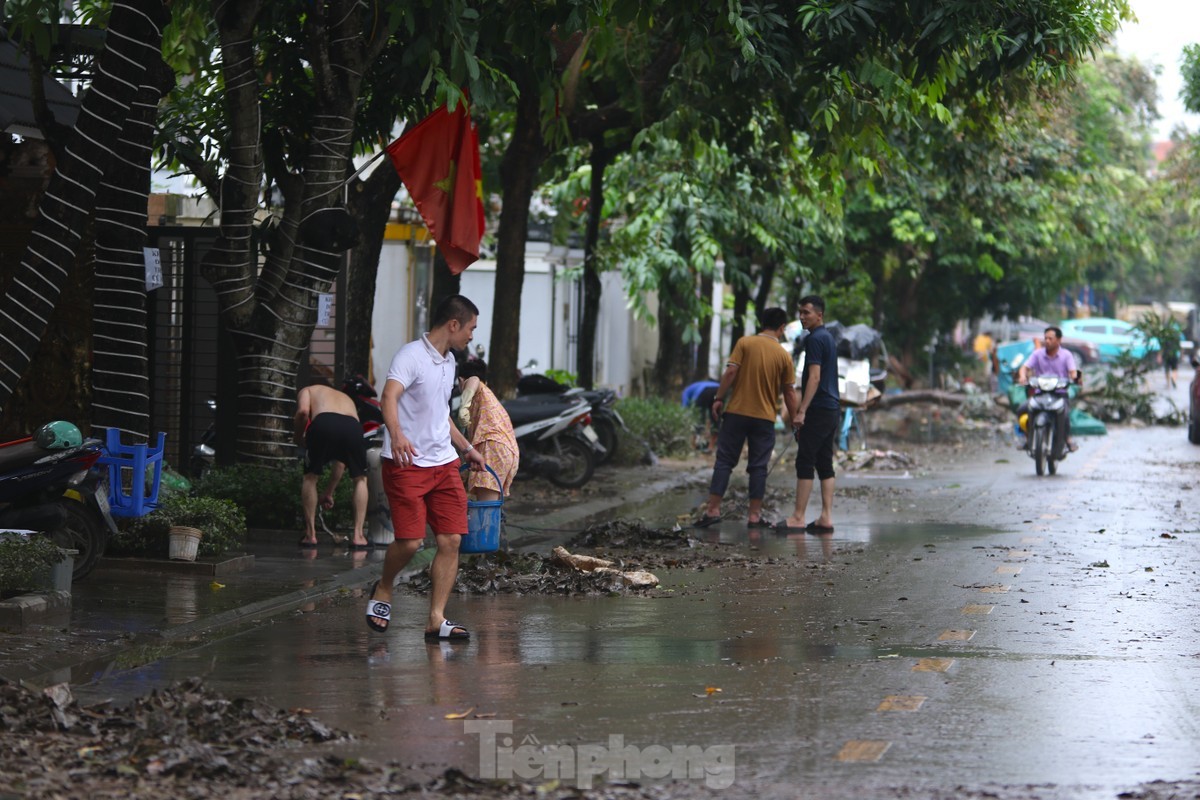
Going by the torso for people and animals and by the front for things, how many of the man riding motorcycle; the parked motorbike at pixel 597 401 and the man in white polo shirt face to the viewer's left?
1

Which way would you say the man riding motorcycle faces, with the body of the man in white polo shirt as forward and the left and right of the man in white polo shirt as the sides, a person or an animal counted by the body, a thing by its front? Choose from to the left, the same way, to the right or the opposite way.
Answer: to the right

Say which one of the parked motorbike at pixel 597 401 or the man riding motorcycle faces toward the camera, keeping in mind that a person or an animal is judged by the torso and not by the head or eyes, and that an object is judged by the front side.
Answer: the man riding motorcycle

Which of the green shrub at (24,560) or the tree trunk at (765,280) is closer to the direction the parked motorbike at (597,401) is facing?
the green shrub

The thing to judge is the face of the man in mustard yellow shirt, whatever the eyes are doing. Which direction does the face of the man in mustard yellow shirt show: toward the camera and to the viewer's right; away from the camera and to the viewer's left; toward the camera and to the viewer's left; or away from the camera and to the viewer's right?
away from the camera and to the viewer's right

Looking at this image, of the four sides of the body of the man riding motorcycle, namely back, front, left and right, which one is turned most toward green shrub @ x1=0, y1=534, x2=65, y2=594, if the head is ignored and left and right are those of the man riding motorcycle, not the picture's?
front

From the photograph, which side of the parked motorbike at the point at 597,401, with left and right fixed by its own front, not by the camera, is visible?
left

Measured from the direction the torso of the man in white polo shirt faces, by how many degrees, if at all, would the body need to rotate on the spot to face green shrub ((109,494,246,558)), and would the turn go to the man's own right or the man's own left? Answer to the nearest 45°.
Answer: approximately 180°

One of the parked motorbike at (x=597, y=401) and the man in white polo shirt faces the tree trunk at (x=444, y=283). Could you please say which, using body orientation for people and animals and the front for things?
the parked motorbike

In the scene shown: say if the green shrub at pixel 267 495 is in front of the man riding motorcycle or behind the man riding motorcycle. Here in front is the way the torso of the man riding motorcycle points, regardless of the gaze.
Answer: in front

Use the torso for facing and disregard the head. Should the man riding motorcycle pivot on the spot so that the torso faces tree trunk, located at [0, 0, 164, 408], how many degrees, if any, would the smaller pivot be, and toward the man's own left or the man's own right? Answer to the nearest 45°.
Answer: approximately 45° to the man's own right

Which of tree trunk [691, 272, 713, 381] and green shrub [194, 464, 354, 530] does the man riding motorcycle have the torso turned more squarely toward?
the green shrub

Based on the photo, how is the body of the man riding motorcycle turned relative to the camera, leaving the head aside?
toward the camera

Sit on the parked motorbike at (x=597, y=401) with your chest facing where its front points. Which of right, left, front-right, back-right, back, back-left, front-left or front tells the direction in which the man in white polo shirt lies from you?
left

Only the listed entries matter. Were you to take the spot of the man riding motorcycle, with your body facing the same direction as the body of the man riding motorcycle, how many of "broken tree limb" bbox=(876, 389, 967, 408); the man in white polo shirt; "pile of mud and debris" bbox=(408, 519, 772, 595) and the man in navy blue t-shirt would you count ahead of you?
3

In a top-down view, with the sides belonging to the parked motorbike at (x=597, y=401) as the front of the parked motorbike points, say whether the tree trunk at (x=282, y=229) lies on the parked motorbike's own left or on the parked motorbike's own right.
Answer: on the parked motorbike's own left

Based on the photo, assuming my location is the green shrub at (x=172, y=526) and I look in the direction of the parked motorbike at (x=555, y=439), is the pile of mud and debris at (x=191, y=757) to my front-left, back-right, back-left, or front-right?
back-right
